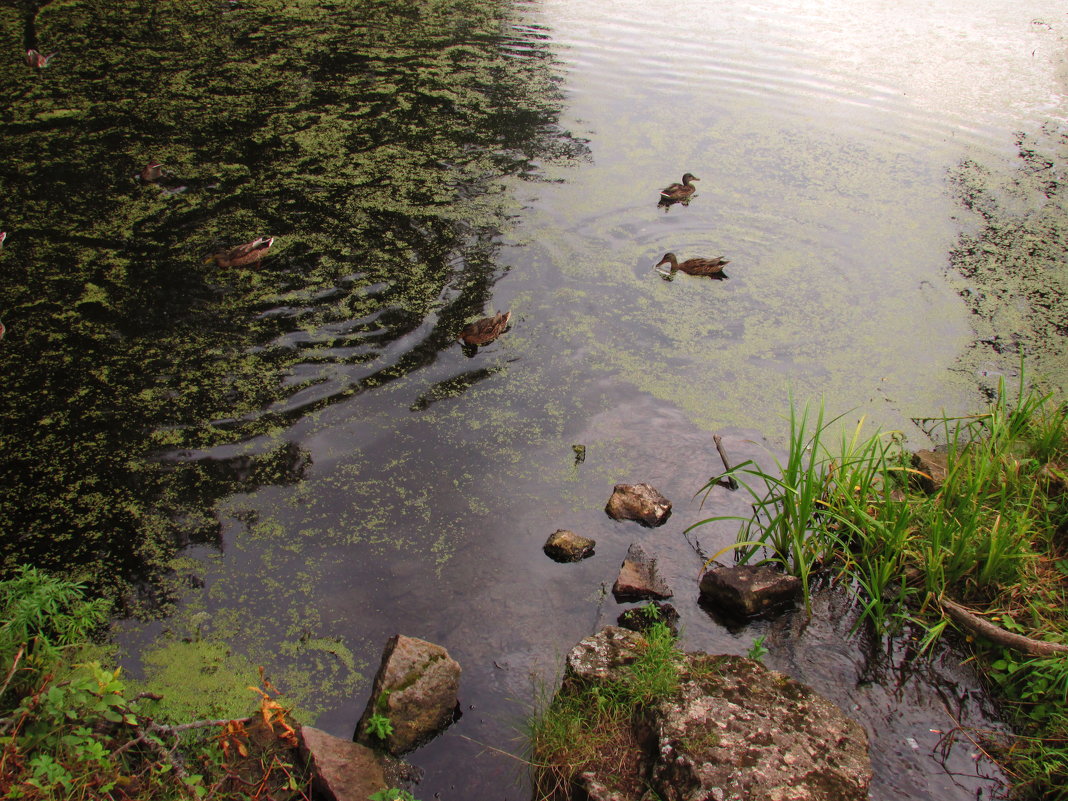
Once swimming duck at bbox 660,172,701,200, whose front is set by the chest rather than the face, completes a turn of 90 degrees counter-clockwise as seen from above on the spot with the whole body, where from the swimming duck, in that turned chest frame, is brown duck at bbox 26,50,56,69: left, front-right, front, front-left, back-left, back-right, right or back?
left

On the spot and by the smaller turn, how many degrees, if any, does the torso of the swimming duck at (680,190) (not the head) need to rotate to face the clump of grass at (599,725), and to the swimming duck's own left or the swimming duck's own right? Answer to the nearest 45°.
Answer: approximately 90° to the swimming duck's own right

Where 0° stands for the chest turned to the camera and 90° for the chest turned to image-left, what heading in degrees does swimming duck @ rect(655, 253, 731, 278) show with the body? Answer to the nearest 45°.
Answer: approximately 90°

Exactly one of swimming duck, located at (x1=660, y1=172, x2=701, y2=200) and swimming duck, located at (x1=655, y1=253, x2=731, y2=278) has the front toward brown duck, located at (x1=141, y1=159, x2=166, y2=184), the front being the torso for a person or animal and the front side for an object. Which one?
swimming duck, located at (x1=655, y1=253, x2=731, y2=278)

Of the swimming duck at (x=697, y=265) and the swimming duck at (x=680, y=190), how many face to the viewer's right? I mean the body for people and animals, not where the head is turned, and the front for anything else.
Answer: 1

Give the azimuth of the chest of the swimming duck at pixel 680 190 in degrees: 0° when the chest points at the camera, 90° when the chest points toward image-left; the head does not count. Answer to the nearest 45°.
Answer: approximately 270°

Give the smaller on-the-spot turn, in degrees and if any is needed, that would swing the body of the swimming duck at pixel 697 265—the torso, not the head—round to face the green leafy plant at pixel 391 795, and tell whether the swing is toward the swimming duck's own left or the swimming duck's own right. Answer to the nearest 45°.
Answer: approximately 90° to the swimming duck's own left
